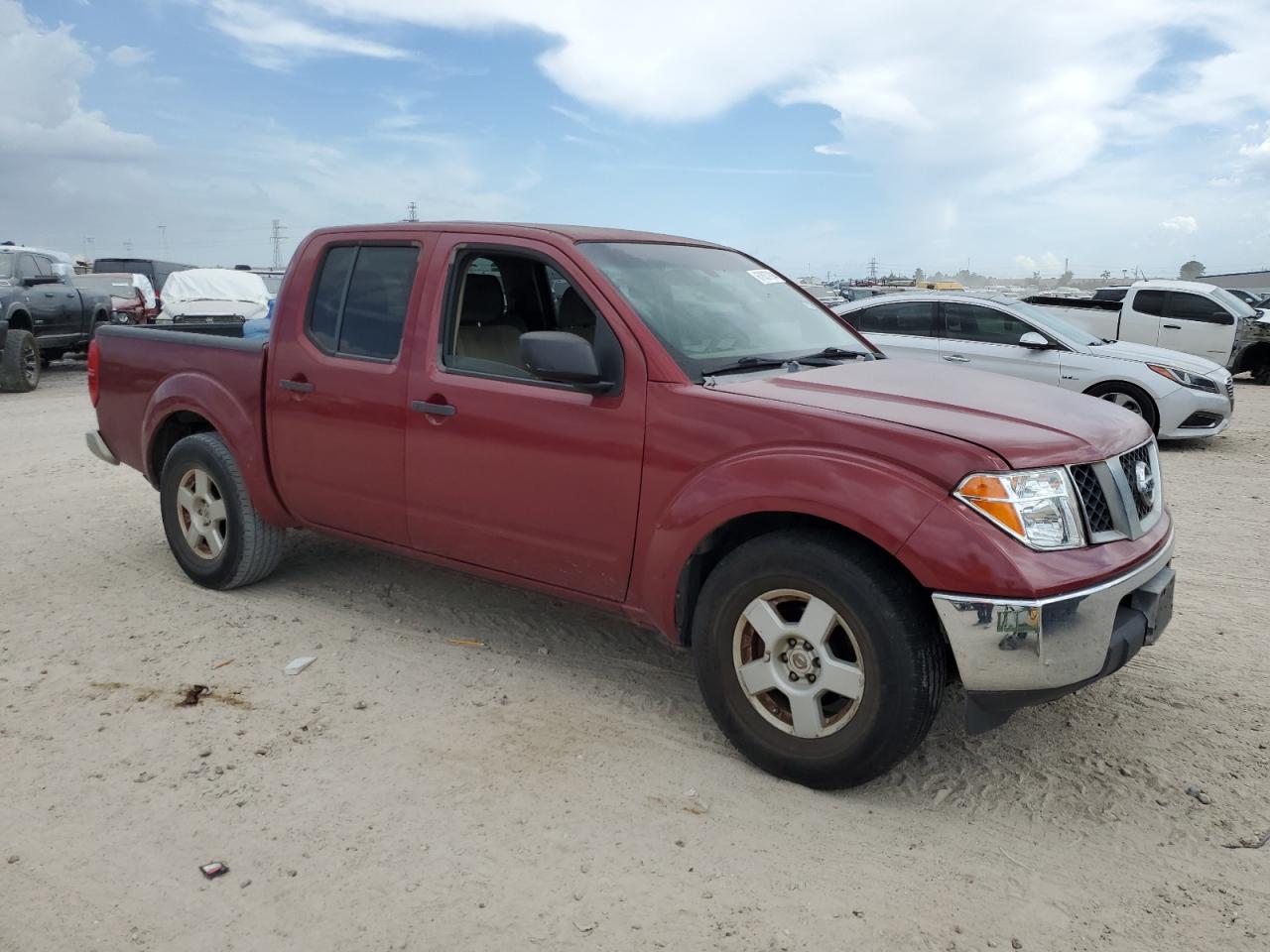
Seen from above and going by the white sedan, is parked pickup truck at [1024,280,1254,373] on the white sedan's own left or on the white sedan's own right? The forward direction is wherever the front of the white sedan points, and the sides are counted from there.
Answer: on the white sedan's own left

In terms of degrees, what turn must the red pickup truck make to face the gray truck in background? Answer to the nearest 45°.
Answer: approximately 180°

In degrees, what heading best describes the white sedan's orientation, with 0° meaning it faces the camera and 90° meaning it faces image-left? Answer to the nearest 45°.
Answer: approximately 315°

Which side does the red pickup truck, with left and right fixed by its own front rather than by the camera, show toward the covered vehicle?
back

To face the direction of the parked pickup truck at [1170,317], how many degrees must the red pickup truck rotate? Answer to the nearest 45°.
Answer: approximately 90° to its left

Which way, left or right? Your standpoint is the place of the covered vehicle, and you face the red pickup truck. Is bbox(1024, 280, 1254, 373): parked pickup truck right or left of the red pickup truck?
left

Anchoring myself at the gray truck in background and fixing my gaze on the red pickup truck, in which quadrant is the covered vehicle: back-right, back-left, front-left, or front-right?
back-left
